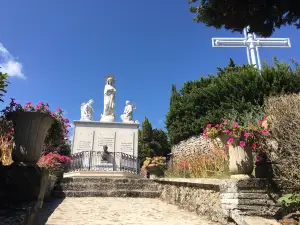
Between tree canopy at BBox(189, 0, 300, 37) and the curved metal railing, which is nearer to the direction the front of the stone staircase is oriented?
the tree canopy

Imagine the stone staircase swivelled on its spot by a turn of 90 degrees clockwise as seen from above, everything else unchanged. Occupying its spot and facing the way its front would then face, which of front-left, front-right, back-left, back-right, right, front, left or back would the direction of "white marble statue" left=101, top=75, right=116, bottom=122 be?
right

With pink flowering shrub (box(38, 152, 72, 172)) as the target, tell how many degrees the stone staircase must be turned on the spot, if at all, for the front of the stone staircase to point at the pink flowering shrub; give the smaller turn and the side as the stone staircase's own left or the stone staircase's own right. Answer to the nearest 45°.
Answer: approximately 45° to the stone staircase's own right

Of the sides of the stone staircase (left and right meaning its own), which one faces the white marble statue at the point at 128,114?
back

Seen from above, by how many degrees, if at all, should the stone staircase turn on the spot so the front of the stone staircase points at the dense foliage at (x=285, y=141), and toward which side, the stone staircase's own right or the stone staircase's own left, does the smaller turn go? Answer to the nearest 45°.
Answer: approximately 45° to the stone staircase's own left

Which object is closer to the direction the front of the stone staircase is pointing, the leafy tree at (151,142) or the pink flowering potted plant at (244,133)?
the pink flowering potted plant

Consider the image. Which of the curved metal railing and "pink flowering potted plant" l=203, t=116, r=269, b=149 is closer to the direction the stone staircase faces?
the pink flowering potted plant

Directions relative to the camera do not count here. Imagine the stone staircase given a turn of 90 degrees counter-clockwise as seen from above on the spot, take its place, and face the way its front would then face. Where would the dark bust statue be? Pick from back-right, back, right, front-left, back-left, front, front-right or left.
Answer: left

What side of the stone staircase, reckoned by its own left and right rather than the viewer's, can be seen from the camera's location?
front

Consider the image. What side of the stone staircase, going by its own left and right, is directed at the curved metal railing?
back

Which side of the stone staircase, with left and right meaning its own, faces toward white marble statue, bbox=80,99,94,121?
back

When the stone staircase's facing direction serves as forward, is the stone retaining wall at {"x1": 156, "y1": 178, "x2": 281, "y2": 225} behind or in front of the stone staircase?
in front

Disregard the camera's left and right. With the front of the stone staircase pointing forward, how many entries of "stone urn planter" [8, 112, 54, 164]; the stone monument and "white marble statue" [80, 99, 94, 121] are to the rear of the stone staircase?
2

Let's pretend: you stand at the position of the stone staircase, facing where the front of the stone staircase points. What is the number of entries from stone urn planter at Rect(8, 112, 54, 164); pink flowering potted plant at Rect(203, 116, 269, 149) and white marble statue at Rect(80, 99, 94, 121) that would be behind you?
1

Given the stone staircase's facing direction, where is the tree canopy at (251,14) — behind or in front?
in front
